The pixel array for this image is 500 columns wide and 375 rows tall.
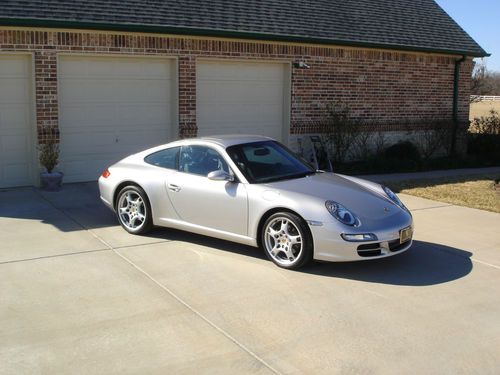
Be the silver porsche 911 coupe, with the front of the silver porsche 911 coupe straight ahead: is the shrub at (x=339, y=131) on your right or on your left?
on your left

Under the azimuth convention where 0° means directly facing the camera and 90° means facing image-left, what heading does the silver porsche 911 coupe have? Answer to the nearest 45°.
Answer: approximately 315°

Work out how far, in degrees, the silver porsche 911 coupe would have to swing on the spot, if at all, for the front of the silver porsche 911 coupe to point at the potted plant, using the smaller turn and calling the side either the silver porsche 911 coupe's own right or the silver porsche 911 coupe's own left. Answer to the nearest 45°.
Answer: approximately 180°

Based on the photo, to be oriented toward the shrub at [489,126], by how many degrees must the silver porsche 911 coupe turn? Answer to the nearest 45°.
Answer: approximately 90° to its left

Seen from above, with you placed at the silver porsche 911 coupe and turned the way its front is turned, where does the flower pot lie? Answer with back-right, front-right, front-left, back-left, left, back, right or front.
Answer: back
